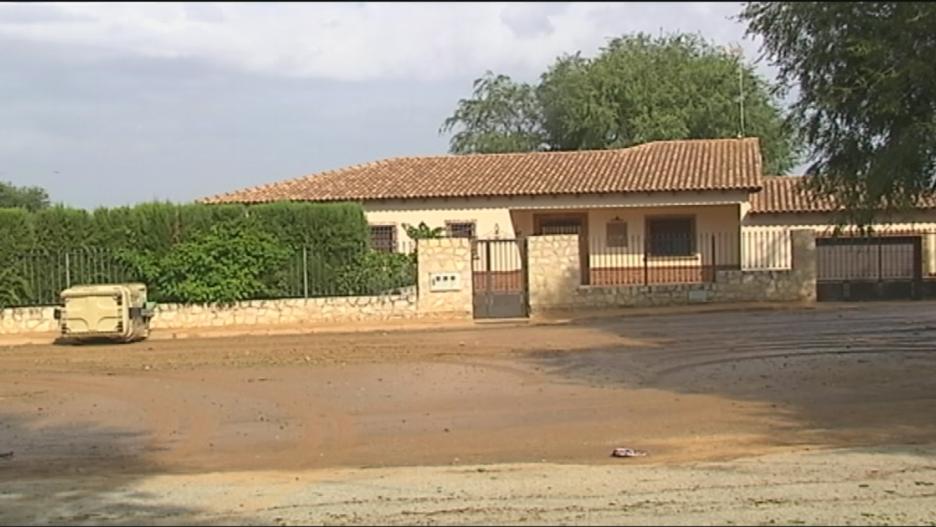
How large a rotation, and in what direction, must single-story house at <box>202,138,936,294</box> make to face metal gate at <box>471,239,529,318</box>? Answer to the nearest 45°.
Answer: approximately 45° to its right

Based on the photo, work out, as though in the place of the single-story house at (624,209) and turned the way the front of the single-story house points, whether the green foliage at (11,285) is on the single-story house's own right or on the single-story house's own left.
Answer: on the single-story house's own right

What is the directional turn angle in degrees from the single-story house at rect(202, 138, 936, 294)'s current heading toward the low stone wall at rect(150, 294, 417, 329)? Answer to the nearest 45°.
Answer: approximately 45° to its right

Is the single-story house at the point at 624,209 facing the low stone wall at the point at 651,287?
yes

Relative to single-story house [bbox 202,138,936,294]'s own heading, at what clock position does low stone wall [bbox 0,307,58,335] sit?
The low stone wall is roughly at 2 o'clock from the single-story house.

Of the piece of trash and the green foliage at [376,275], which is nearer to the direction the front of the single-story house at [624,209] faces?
the piece of trash

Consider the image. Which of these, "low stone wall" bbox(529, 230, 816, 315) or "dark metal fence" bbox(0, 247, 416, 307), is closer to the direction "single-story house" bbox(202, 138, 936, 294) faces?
the low stone wall

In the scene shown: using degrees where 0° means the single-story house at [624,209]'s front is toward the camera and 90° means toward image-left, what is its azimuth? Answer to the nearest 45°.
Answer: approximately 0°
